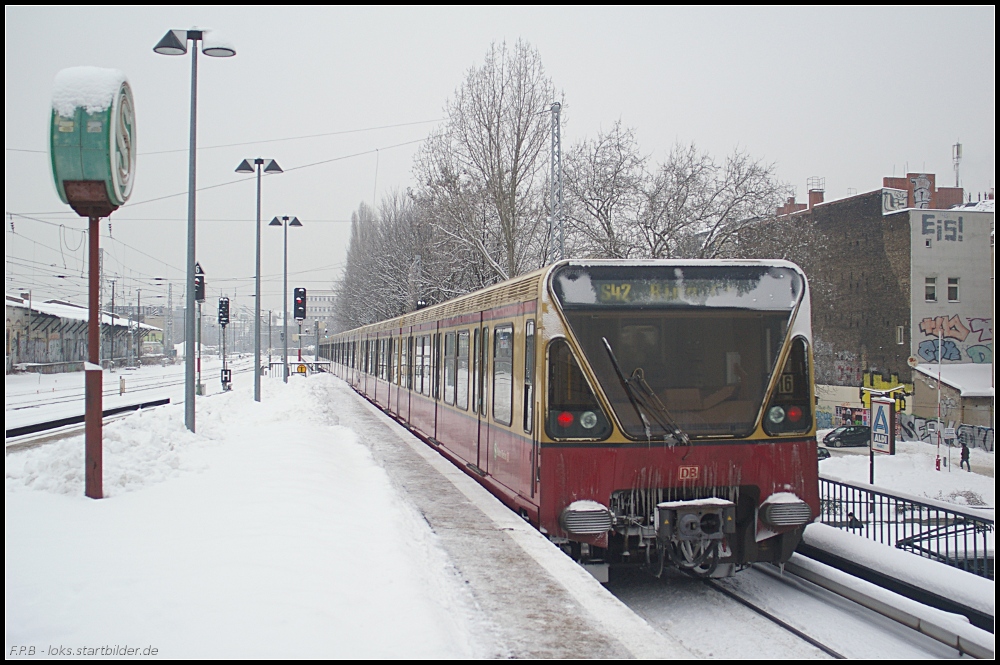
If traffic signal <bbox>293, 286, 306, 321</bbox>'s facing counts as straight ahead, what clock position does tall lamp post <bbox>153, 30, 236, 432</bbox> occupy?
The tall lamp post is roughly at 12 o'clock from the traffic signal.

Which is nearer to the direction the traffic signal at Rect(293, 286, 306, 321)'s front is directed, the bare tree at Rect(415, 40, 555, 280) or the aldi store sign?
the aldi store sign

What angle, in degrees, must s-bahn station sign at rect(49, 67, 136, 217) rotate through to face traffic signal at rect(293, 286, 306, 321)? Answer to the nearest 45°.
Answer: approximately 90° to its left

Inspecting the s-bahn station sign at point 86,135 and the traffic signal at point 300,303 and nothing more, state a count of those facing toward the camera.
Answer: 1

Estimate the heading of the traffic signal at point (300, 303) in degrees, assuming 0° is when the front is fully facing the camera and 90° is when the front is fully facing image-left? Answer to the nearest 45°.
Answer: approximately 0°

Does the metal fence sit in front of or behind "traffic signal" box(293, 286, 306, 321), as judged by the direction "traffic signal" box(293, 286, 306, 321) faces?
in front

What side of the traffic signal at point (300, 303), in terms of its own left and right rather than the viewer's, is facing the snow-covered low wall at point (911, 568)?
front

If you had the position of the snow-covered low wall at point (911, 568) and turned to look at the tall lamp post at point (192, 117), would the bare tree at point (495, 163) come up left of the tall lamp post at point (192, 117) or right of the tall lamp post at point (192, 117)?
right

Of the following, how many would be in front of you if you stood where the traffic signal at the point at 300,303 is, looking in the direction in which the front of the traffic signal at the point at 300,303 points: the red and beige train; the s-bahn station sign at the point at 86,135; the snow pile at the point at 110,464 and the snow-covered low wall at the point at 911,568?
4

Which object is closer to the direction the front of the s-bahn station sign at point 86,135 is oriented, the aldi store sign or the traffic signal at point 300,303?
the aldi store sign

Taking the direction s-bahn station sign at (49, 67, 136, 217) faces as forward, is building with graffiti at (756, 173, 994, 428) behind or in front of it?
in front

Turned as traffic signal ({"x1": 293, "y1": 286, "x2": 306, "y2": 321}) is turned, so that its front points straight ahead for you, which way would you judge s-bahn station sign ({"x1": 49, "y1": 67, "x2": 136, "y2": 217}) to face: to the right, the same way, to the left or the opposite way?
to the left

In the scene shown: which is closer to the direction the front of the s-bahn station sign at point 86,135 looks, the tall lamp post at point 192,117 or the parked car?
the parked car

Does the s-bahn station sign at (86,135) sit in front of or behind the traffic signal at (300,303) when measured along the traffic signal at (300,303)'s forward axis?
in front

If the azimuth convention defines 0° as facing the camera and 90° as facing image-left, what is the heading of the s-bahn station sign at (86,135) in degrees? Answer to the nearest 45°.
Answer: approximately 270°

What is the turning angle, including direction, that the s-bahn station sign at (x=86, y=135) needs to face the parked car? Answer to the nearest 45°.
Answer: approximately 45° to its left
